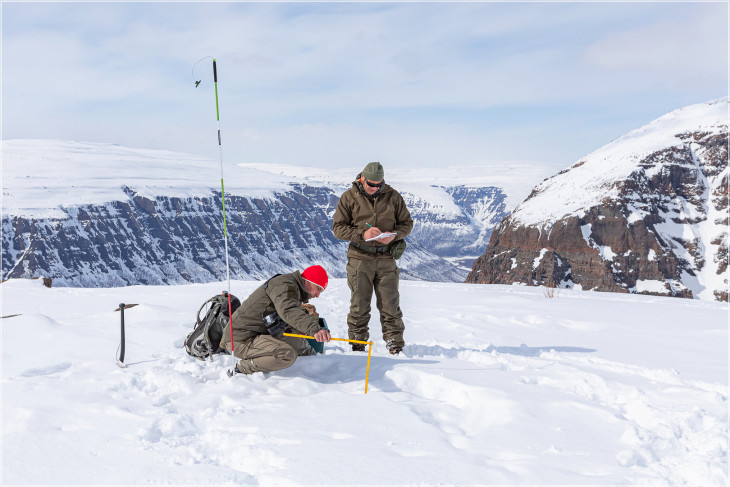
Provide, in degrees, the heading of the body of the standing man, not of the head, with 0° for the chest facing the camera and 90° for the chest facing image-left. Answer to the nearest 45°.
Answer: approximately 0°
